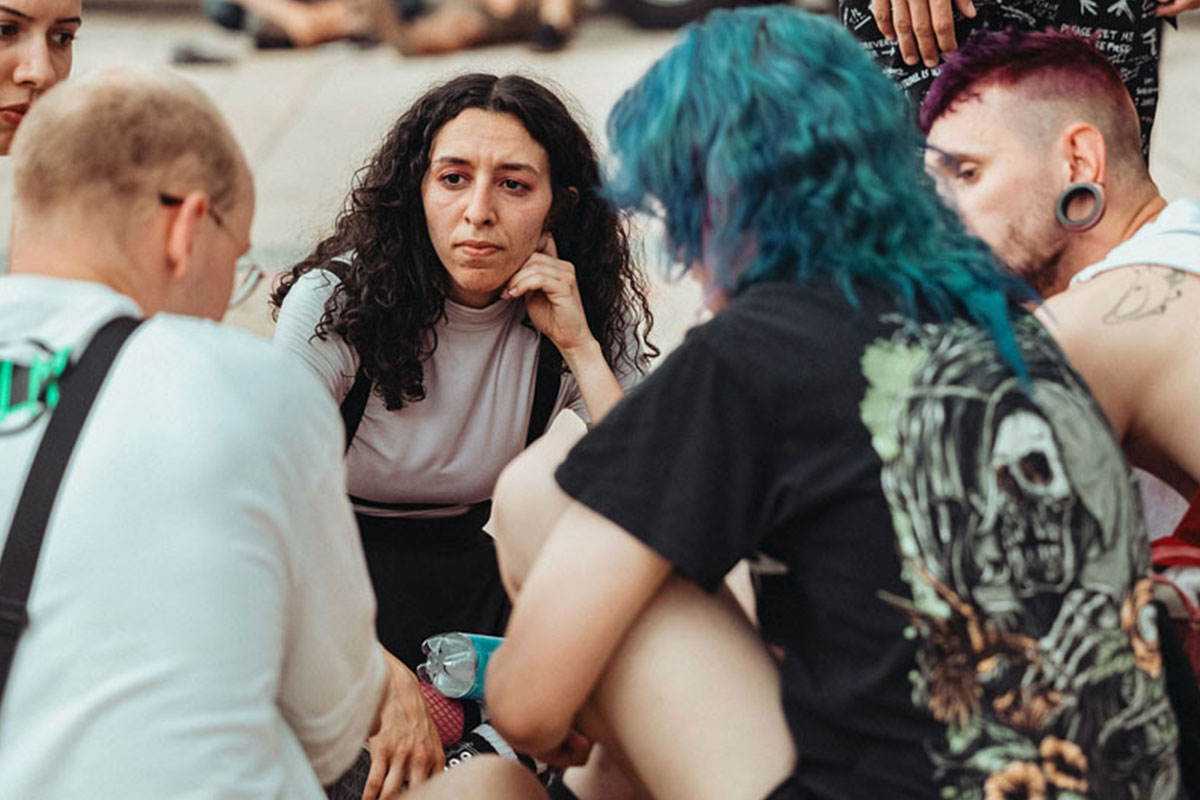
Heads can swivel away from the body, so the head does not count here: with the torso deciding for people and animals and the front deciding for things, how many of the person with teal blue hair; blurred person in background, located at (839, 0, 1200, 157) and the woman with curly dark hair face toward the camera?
2

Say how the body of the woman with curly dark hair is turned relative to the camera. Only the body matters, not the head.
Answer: toward the camera

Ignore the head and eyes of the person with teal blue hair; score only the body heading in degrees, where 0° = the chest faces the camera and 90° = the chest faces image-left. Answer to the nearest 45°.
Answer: approximately 135°

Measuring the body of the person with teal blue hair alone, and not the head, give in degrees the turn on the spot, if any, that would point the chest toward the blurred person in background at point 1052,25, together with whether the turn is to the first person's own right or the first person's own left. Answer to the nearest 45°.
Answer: approximately 45° to the first person's own right

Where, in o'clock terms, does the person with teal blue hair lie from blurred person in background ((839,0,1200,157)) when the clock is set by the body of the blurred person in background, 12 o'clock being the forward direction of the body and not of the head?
The person with teal blue hair is roughly at 12 o'clock from the blurred person in background.

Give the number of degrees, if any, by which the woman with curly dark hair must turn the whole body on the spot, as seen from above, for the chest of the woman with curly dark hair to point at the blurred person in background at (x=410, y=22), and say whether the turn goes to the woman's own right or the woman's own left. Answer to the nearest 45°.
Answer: approximately 180°

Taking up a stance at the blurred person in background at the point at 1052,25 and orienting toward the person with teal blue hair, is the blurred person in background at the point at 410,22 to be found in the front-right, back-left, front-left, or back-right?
back-right

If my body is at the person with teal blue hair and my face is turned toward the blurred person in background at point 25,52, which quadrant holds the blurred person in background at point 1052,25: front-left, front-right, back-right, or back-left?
front-right

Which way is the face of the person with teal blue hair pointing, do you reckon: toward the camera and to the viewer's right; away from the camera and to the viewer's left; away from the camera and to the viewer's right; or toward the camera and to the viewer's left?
away from the camera and to the viewer's left

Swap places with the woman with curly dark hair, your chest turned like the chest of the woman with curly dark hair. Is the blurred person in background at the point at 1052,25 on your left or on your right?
on your left

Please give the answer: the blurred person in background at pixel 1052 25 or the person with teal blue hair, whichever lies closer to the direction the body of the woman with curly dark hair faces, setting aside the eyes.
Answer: the person with teal blue hair

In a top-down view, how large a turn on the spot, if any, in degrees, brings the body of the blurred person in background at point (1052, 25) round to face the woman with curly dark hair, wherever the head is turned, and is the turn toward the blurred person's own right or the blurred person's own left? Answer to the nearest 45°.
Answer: approximately 45° to the blurred person's own right

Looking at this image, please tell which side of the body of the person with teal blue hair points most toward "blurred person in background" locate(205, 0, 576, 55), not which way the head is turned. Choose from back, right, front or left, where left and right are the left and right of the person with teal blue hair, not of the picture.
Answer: front

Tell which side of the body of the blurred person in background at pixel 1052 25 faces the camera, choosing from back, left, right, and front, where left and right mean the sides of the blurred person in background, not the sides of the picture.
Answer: front

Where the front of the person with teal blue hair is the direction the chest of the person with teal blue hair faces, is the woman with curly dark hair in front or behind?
in front

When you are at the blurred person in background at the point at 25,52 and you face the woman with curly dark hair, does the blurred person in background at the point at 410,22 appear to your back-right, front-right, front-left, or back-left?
back-left
